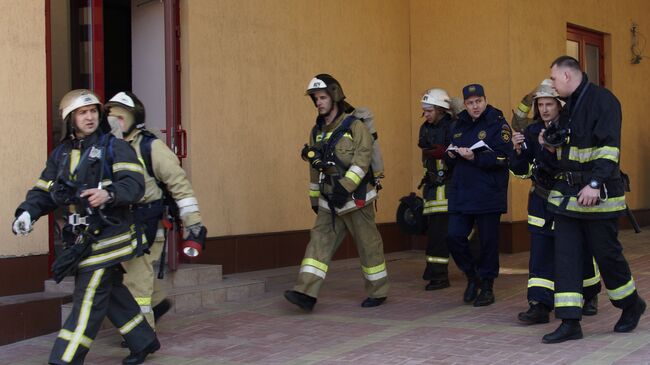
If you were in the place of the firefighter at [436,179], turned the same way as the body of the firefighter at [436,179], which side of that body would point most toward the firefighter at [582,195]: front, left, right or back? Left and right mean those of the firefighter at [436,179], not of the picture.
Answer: left

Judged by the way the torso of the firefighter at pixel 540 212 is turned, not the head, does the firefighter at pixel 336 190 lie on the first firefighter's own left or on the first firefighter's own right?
on the first firefighter's own right

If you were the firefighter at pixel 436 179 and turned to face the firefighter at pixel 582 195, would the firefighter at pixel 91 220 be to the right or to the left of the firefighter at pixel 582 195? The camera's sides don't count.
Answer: right

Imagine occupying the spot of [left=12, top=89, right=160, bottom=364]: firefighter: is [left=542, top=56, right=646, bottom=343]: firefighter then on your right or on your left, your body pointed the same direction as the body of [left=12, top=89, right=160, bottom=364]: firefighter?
on your left

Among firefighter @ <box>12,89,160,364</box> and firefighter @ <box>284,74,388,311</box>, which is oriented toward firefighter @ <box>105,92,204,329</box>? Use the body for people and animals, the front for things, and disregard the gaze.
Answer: firefighter @ <box>284,74,388,311</box>

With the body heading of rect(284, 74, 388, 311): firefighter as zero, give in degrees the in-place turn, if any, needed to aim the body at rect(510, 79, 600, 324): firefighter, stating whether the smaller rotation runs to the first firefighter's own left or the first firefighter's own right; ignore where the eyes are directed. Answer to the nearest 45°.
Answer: approximately 90° to the first firefighter's own left

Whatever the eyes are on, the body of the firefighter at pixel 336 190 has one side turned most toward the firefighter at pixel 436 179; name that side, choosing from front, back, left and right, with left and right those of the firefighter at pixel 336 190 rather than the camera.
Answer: back

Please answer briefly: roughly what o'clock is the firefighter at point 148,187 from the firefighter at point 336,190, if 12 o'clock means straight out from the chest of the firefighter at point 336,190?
the firefighter at point 148,187 is roughly at 12 o'clock from the firefighter at point 336,190.

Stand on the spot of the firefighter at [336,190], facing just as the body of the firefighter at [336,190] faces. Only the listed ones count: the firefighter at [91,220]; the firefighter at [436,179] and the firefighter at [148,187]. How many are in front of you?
2

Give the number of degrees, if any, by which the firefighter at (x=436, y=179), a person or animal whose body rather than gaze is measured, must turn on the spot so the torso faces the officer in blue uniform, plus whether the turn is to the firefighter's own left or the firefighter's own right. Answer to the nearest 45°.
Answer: approximately 45° to the firefighter's own left

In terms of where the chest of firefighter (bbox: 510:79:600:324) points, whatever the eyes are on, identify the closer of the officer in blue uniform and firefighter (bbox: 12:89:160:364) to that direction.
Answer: the firefighter
